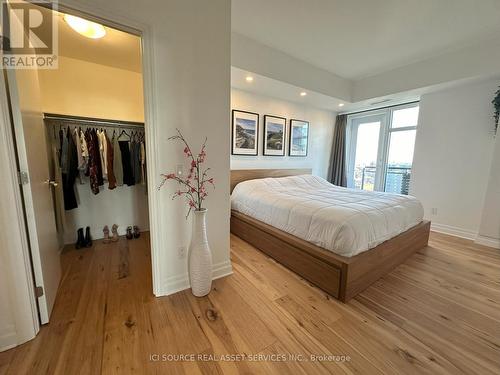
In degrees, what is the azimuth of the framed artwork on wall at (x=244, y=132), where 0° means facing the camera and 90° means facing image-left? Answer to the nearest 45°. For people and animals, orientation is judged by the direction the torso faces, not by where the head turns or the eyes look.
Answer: approximately 315°

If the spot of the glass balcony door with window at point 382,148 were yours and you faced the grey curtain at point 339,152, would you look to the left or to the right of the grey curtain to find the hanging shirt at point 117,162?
left

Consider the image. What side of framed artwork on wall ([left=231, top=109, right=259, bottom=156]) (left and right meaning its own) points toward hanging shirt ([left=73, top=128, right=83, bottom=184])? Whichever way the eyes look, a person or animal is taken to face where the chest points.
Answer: right

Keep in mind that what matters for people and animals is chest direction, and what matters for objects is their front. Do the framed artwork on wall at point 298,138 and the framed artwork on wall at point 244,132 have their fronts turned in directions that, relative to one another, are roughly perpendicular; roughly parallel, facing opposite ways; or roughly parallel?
roughly parallel

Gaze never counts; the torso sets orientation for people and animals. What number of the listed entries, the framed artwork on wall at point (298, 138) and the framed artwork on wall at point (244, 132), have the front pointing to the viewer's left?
0

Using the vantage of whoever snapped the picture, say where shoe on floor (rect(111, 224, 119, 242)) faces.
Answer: facing the viewer

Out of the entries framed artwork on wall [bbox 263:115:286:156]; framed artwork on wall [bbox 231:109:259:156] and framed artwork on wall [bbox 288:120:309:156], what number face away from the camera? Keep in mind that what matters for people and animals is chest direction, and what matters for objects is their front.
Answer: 0

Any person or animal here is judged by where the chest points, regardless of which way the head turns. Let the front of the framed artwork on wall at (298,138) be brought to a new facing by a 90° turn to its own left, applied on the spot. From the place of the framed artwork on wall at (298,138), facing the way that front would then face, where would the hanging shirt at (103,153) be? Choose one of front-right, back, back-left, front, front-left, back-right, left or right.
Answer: back

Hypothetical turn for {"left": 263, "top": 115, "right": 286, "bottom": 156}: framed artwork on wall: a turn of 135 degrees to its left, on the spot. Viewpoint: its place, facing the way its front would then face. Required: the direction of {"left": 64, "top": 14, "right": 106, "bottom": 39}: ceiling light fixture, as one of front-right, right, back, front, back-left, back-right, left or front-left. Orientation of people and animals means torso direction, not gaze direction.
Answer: back-left

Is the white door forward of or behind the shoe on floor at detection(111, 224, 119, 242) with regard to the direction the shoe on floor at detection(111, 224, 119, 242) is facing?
forward

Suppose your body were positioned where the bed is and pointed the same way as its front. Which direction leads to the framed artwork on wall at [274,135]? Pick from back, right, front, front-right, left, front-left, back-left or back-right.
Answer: back

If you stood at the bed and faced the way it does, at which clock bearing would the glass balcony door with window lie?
The glass balcony door with window is roughly at 8 o'clock from the bed.

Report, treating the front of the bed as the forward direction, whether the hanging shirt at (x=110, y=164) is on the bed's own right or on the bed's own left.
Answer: on the bed's own right

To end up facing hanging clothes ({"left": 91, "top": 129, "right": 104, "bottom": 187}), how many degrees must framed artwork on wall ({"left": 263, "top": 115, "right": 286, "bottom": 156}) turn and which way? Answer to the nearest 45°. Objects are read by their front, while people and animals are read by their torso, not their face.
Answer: approximately 90° to its right

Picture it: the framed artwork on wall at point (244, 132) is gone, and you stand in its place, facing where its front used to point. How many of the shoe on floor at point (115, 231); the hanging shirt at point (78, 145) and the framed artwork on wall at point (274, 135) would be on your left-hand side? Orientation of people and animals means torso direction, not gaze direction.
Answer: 1

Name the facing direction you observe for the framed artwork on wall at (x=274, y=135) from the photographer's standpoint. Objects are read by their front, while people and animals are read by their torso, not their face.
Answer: facing the viewer and to the right of the viewer

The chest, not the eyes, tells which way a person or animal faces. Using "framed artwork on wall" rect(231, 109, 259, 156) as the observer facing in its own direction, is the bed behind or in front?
in front

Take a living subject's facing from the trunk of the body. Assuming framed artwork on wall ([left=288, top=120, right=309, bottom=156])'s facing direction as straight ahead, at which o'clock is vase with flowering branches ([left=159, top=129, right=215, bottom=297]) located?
The vase with flowering branches is roughly at 2 o'clock from the framed artwork on wall.

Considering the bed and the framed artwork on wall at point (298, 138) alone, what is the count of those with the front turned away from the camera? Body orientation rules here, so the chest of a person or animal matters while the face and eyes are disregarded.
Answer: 0
